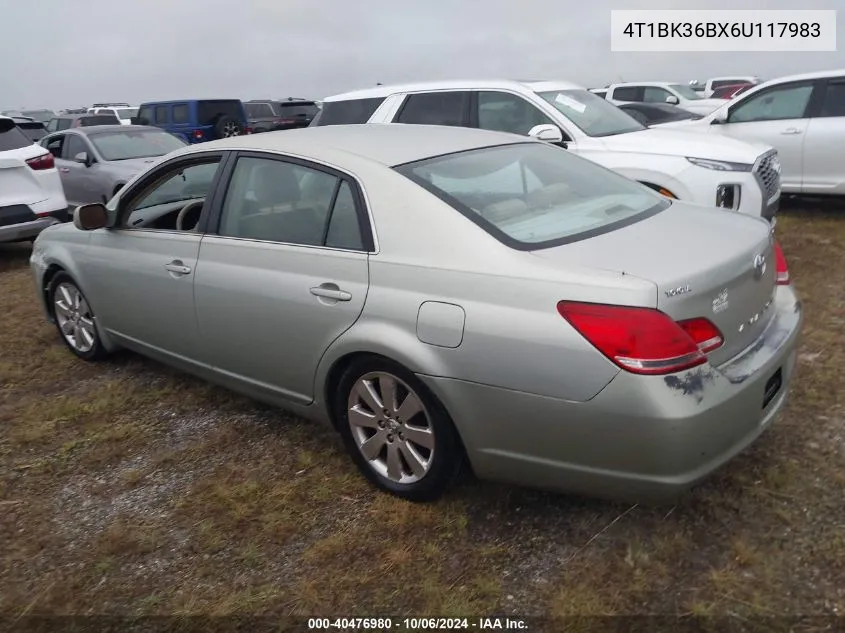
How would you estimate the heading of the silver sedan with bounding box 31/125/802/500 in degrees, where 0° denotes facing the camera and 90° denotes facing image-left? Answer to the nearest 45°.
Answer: approximately 135°

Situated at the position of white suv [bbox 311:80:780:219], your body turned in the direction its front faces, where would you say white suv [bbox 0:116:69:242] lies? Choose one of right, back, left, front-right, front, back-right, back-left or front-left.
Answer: back-right

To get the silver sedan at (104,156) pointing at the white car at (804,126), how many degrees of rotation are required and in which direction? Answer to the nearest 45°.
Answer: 0° — it already faces it

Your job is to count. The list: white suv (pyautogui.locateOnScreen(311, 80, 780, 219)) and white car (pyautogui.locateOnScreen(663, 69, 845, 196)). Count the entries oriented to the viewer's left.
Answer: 1

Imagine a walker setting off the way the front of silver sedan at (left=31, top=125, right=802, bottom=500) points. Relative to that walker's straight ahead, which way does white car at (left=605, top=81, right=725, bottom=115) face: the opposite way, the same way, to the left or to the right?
the opposite way

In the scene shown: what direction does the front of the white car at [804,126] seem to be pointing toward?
to the viewer's left

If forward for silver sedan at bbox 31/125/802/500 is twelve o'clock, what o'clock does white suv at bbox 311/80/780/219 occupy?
The white suv is roughly at 2 o'clock from the silver sedan.

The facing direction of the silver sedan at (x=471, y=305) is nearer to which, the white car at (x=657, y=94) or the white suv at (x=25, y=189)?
the white suv

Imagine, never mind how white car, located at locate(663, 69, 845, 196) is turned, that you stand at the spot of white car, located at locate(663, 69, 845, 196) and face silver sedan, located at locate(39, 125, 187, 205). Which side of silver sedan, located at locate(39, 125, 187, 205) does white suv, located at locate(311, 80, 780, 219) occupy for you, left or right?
left

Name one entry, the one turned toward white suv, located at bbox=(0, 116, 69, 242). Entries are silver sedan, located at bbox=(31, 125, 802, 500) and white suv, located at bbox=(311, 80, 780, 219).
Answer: the silver sedan

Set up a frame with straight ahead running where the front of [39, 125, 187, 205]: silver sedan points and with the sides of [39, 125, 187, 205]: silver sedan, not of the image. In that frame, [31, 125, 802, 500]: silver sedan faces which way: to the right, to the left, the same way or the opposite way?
the opposite way
